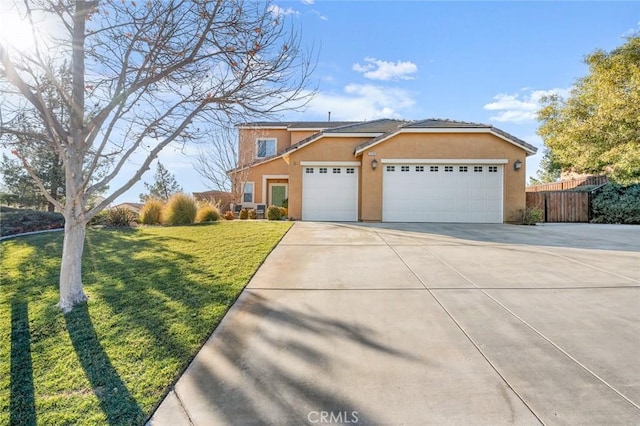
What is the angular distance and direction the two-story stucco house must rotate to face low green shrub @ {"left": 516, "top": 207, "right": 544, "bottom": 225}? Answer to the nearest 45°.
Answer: approximately 90° to its left

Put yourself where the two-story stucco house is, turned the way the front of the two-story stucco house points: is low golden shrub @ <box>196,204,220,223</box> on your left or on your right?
on your right

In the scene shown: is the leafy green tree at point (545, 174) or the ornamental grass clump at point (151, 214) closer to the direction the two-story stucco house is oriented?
the ornamental grass clump

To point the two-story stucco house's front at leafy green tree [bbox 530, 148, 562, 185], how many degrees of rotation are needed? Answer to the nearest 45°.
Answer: approximately 135° to its left

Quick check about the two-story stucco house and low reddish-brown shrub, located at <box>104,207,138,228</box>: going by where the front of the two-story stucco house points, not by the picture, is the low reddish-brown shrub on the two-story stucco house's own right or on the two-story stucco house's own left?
on the two-story stucco house's own right

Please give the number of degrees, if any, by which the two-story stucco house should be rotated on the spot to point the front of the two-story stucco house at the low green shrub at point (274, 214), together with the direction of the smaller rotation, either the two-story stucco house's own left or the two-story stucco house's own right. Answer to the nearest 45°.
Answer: approximately 90° to the two-story stucco house's own right

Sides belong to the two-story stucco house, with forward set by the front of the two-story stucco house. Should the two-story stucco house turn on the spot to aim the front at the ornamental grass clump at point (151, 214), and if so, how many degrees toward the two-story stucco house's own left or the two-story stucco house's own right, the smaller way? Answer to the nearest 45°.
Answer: approximately 90° to the two-story stucco house's own right

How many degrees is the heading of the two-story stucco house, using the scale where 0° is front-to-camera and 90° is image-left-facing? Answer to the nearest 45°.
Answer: approximately 0°

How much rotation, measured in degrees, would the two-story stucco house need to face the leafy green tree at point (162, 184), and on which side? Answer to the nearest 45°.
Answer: approximately 135° to its right
